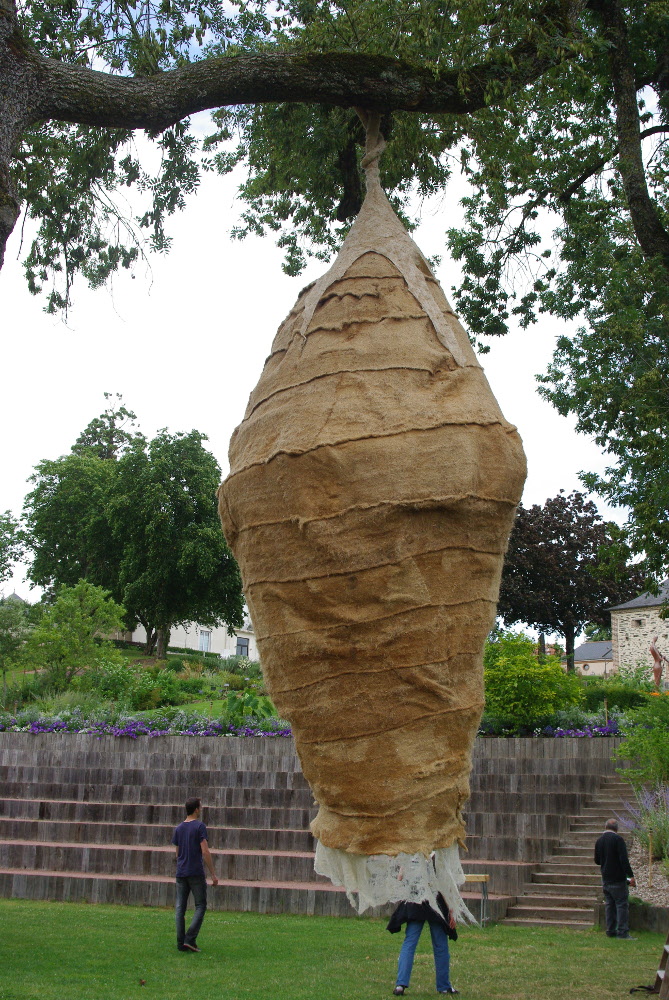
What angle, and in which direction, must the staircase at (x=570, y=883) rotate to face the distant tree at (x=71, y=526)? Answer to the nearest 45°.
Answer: approximately 135° to its right

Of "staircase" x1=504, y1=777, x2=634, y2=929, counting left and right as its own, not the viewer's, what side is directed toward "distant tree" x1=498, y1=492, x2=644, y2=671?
back

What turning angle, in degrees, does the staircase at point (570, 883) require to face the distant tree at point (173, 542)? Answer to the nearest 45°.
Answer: approximately 135° to its right

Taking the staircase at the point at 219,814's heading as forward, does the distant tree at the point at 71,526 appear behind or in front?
behind

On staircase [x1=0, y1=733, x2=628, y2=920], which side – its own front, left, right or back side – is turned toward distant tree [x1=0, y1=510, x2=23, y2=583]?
back

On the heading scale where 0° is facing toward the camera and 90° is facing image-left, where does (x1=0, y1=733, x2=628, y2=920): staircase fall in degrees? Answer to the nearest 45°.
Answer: approximately 0°

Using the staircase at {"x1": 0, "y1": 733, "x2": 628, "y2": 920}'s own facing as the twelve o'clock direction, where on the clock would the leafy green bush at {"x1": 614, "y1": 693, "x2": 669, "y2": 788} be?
The leafy green bush is roughly at 9 o'clock from the staircase.

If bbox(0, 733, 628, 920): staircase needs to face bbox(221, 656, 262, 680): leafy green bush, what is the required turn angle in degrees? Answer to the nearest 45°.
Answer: approximately 180°
